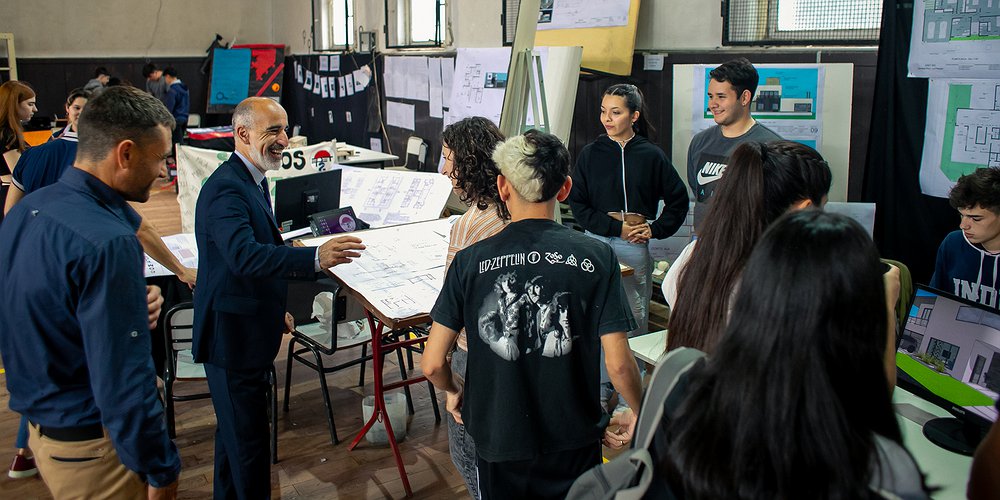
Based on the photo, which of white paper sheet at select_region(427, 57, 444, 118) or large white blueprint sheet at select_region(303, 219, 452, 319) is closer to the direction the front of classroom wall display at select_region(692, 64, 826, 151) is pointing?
the large white blueprint sheet

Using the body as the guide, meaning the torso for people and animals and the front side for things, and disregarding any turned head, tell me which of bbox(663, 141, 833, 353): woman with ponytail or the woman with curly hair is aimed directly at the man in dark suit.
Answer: the woman with curly hair

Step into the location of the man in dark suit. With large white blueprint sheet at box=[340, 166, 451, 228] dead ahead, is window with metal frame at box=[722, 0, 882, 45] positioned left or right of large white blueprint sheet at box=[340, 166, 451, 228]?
right

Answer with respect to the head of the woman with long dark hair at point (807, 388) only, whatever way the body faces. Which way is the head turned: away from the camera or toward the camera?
away from the camera

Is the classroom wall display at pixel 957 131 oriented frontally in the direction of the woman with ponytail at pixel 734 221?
yes

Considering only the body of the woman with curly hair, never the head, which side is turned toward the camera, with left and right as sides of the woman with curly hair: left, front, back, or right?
left

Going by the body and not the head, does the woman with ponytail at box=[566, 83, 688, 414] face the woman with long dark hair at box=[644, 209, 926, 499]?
yes

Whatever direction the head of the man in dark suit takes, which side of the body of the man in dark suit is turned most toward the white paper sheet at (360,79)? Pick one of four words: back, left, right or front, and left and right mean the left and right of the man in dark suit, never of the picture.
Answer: left

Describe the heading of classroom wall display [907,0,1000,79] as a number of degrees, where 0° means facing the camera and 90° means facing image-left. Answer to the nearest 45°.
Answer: approximately 0°
